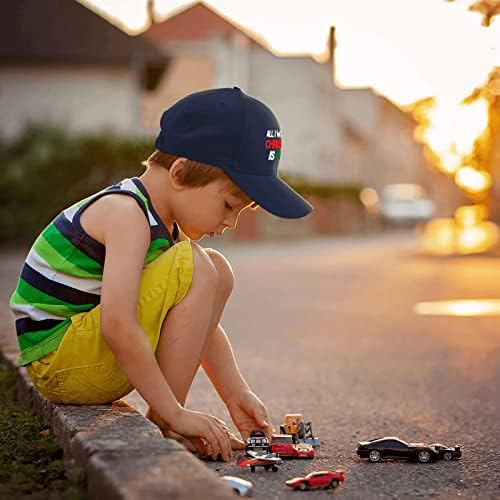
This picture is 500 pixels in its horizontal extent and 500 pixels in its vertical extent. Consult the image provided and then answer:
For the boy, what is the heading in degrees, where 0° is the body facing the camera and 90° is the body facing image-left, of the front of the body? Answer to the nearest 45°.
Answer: approximately 270°

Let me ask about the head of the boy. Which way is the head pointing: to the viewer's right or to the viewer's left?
to the viewer's right

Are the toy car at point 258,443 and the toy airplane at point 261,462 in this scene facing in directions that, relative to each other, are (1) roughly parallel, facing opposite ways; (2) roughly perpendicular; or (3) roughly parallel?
roughly perpendicular
